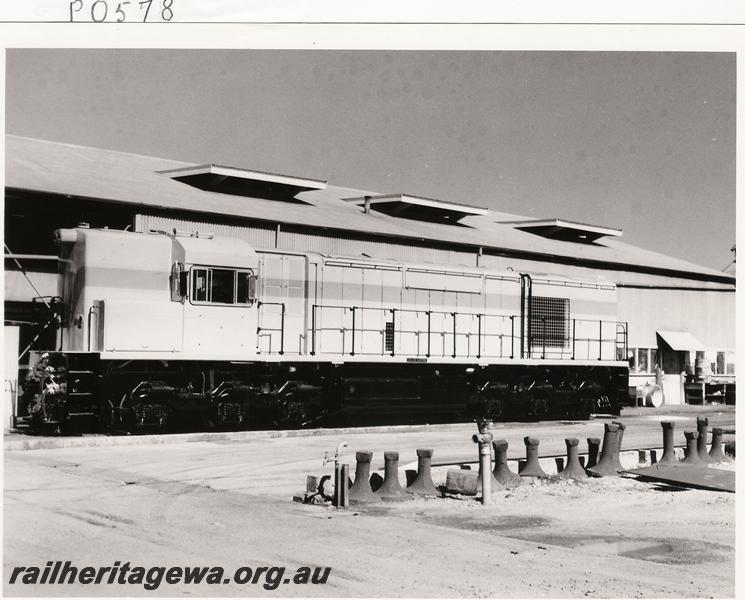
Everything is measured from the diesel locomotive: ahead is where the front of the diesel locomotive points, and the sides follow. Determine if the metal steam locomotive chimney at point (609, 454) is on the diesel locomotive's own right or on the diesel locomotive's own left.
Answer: on the diesel locomotive's own left

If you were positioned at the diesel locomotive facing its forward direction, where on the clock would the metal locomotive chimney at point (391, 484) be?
The metal locomotive chimney is roughly at 10 o'clock from the diesel locomotive.

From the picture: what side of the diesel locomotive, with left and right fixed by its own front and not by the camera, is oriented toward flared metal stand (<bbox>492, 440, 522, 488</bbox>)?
left

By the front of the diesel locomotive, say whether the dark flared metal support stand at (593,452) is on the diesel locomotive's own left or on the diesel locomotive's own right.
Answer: on the diesel locomotive's own left

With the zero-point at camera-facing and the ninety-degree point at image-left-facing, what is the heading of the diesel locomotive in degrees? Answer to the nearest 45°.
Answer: approximately 45°

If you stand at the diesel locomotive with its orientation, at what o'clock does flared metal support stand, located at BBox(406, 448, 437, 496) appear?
The flared metal support stand is roughly at 10 o'clock from the diesel locomotive.

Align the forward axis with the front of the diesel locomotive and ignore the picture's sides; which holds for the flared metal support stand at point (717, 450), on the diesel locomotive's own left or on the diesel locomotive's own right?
on the diesel locomotive's own left

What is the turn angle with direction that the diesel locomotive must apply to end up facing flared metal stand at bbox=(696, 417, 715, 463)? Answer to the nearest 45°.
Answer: approximately 90° to its left
